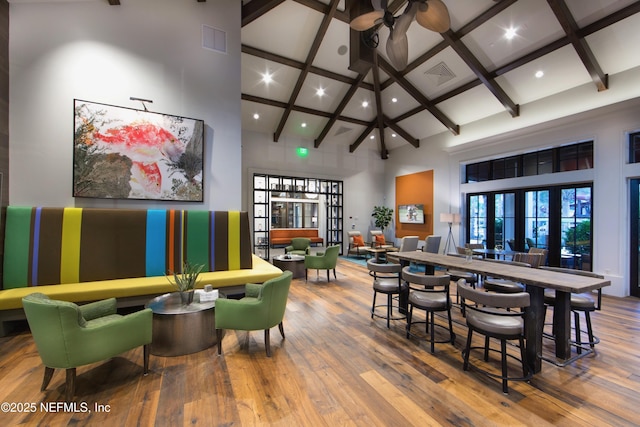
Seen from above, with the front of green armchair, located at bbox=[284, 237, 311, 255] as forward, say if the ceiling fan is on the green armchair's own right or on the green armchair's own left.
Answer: on the green armchair's own left

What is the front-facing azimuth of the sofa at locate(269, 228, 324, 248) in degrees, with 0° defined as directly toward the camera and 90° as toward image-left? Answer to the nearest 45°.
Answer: approximately 0°

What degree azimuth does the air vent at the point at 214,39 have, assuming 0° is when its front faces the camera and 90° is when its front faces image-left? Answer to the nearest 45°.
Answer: approximately 315°

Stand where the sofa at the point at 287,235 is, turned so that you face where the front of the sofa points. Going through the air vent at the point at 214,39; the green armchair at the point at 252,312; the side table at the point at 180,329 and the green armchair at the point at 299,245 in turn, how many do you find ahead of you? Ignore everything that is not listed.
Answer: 4

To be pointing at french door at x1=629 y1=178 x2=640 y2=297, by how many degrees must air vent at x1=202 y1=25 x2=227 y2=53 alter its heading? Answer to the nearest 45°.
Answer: approximately 45° to its left

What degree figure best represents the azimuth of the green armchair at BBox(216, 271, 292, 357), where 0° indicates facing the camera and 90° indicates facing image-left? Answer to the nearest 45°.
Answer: approximately 90°

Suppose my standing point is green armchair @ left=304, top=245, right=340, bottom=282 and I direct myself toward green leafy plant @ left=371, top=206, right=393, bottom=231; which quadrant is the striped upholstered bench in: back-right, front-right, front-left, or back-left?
back-left
